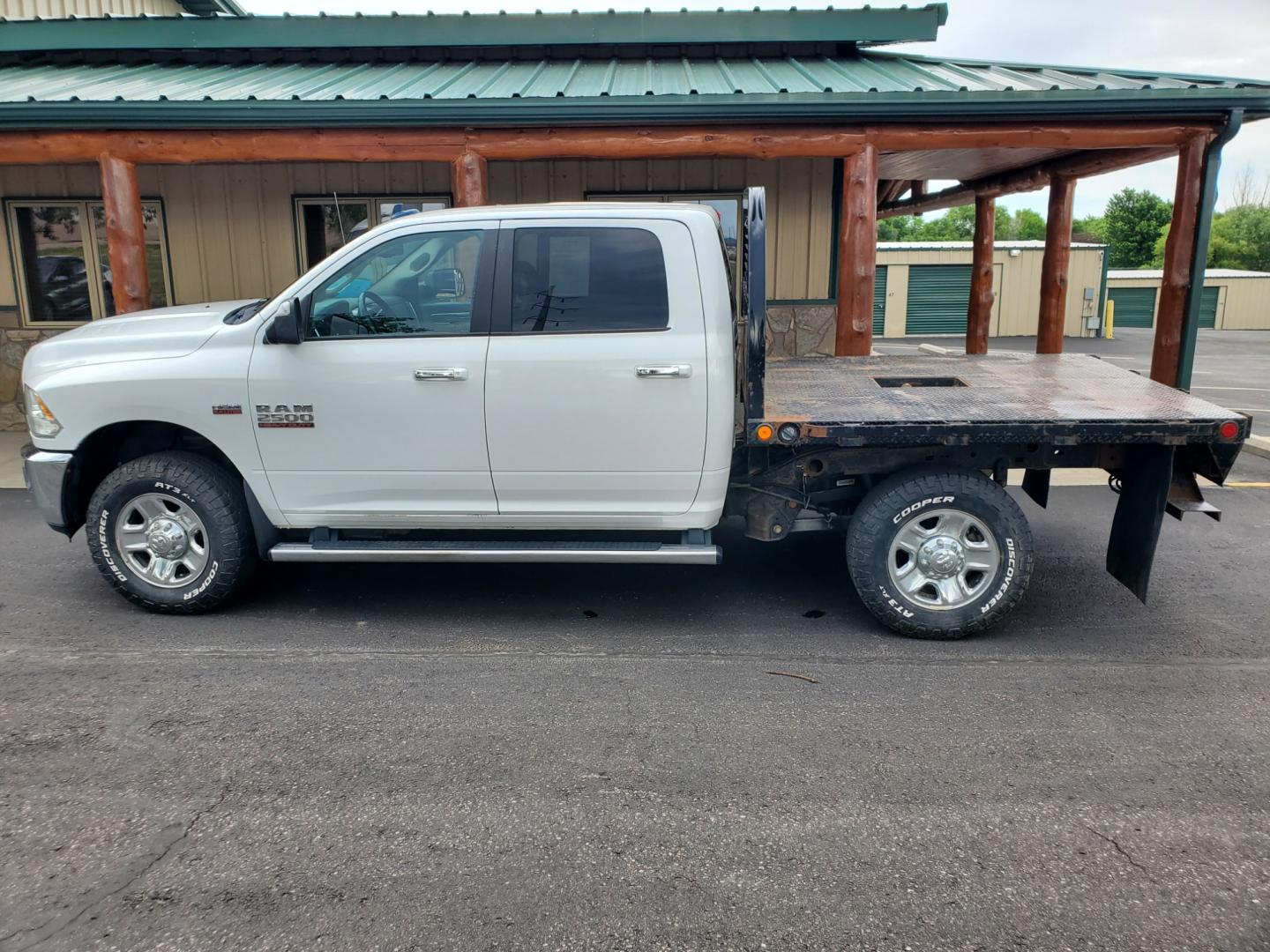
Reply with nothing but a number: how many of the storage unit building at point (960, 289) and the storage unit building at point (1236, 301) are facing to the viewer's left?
0

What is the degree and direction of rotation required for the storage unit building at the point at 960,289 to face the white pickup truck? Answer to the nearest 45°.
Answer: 0° — it already faces it

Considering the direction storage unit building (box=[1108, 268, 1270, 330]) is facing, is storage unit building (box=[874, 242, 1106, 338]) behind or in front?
in front

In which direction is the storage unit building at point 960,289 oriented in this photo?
toward the camera

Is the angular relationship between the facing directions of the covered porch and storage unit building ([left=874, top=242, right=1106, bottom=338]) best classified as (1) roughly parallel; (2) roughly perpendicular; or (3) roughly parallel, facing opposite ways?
roughly parallel

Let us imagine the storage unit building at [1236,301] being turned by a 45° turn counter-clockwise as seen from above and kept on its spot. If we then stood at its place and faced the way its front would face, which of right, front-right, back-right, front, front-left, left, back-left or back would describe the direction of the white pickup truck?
front-right

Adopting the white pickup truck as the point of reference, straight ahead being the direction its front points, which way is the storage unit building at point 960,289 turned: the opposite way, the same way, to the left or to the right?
to the left

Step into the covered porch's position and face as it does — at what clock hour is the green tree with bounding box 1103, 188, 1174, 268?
The green tree is roughly at 7 o'clock from the covered porch.

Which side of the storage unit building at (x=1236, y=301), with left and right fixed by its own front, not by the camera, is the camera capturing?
front

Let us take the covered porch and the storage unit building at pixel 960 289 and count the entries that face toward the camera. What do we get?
2

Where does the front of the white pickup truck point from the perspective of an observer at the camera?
facing to the left of the viewer

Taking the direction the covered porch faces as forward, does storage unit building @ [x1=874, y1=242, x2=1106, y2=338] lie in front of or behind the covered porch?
behind

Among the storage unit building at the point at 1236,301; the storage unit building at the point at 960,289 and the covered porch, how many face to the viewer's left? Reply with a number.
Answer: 0

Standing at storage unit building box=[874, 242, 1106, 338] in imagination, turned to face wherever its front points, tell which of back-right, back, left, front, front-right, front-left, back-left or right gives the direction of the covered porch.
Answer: front

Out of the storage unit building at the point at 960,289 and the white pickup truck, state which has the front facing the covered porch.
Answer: the storage unit building

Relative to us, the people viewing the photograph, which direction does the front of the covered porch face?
facing the viewer

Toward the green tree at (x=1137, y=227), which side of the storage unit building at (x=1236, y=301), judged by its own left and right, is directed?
back

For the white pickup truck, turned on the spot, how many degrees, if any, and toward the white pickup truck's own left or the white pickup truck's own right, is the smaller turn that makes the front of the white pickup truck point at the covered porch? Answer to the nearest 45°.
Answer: approximately 90° to the white pickup truck's own right
